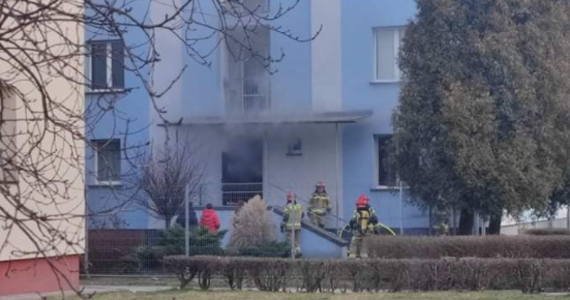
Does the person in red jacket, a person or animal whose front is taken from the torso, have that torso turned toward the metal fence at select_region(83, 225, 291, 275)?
no

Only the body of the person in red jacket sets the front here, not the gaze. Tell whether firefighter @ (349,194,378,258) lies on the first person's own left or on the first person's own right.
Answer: on the first person's own right

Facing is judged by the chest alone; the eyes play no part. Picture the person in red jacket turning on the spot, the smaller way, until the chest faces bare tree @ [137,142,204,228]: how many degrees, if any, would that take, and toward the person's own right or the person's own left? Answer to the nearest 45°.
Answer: approximately 45° to the person's own left

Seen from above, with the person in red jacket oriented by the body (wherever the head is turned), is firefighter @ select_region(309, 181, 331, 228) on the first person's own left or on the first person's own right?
on the first person's own right

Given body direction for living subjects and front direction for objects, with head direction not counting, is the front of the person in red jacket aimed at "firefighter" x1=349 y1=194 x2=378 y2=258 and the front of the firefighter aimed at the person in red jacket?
no

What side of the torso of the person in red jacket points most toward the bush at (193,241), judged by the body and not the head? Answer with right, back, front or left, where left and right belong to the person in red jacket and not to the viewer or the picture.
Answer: back

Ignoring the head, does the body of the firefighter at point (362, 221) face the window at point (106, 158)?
no

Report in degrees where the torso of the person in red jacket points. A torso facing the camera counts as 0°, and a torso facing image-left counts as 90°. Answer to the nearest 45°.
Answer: approximately 180°
